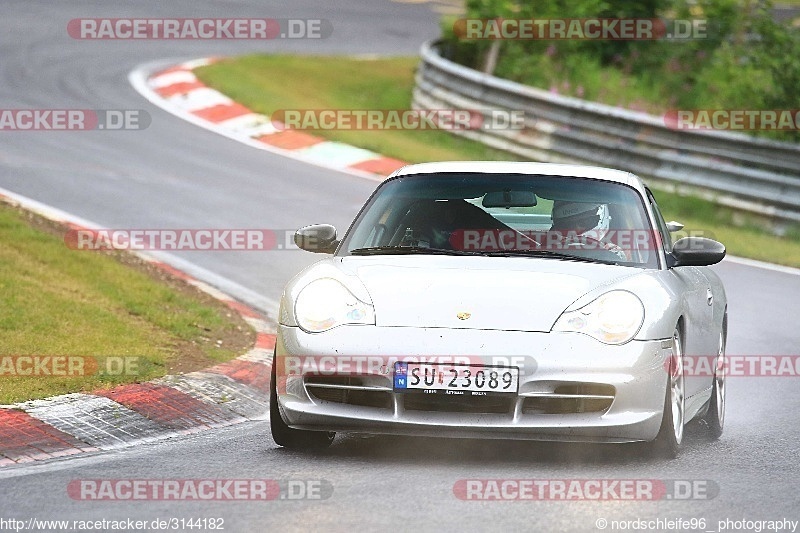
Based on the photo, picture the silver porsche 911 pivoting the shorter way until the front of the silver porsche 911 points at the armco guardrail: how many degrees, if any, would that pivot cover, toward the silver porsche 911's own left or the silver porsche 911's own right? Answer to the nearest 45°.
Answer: approximately 180°

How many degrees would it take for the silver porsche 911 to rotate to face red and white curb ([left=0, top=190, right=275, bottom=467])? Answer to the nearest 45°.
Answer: approximately 90° to its right

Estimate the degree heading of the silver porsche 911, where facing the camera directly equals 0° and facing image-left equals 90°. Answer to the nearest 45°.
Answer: approximately 0°

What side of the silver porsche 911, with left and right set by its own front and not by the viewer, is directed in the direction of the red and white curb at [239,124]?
back
